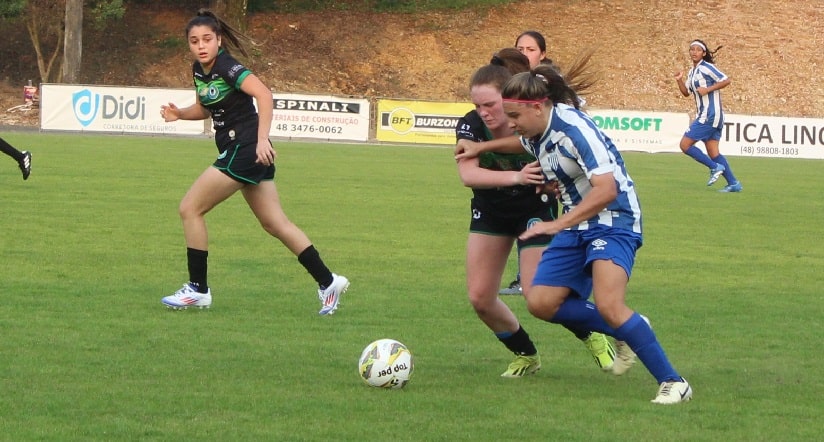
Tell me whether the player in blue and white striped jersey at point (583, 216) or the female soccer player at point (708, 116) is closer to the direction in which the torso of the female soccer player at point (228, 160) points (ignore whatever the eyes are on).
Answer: the player in blue and white striped jersey

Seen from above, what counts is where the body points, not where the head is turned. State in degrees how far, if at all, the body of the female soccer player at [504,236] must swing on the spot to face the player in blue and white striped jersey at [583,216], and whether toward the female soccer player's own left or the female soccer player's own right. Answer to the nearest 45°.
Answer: approximately 45° to the female soccer player's own left

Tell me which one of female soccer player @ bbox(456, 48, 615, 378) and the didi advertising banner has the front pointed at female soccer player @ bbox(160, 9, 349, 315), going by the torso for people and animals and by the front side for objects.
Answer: the didi advertising banner

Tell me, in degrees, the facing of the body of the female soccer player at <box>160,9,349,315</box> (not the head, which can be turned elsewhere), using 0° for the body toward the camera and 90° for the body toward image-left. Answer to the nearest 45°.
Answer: approximately 45°

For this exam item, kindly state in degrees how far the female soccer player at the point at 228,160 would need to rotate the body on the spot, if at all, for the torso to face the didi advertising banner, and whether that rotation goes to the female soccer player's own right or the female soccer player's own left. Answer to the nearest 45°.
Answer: approximately 135° to the female soccer player's own right

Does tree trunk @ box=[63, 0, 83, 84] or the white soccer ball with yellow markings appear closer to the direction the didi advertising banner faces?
the white soccer ball with yellow markings

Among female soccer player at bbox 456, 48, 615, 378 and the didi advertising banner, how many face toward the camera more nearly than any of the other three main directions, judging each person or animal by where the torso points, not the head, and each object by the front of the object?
2

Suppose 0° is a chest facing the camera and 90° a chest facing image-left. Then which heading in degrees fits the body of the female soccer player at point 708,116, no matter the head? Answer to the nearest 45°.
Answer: approximately 45°

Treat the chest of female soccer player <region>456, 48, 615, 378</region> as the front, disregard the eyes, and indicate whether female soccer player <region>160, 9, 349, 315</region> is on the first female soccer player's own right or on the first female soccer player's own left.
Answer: on the first female soccer player's own right
